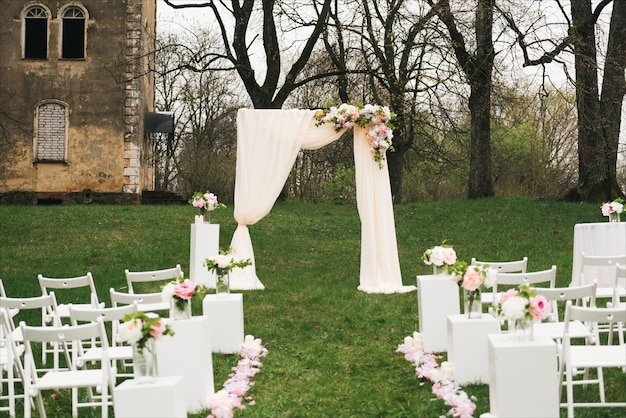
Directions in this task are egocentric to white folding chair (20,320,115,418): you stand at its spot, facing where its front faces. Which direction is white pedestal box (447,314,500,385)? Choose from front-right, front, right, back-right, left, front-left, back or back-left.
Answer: right

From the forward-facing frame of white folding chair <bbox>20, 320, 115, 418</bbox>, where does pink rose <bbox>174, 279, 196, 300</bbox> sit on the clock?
The pink rose is roughly at 2 o'clock from the white folding chair.

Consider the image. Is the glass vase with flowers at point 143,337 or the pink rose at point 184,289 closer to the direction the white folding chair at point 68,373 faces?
the pink rose

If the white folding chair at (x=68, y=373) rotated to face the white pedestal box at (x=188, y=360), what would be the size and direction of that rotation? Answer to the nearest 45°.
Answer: approximately 45° to its right

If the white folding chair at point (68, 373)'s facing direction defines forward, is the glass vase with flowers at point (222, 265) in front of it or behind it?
in front

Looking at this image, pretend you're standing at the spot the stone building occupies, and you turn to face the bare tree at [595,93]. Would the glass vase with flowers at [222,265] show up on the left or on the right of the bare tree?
right

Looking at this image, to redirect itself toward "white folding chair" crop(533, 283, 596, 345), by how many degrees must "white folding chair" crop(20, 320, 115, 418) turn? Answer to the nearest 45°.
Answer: approximately 90° to its right

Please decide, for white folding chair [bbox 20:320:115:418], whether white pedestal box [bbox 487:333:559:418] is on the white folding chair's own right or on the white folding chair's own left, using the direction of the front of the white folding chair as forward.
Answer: on the white folding chair's own right

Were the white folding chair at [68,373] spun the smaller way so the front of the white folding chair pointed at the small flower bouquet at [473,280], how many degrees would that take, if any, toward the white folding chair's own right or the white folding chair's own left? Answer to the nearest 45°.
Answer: approximately 90° to the white folding chair's own right

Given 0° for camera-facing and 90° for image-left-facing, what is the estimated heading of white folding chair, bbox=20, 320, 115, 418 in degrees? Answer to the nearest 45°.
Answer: approximately 180°

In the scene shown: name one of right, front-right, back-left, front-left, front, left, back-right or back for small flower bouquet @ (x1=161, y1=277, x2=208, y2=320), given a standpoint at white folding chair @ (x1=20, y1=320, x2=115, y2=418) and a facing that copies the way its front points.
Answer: front-right
